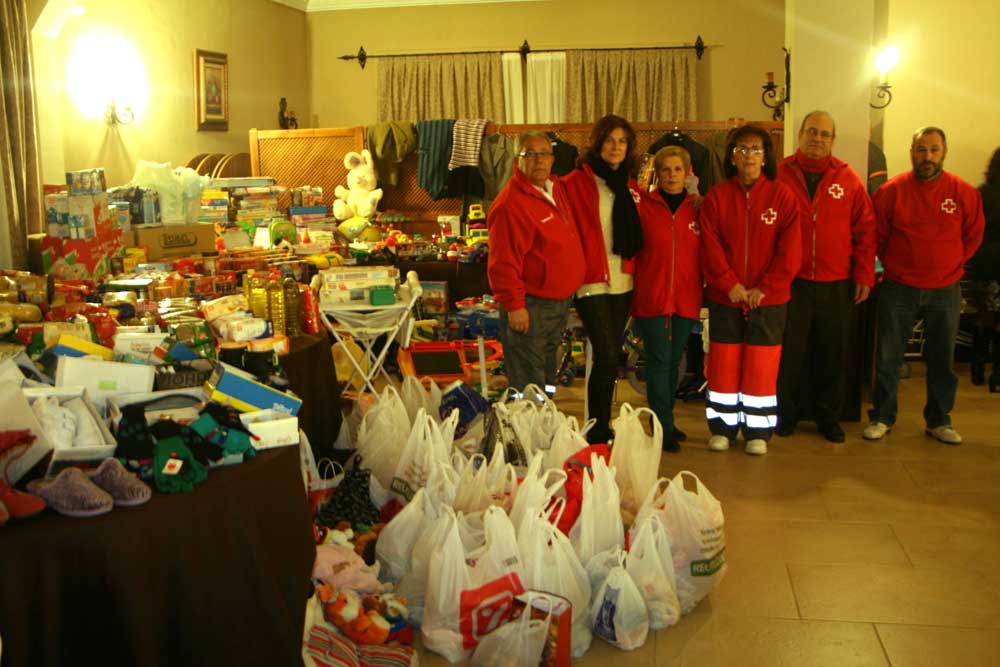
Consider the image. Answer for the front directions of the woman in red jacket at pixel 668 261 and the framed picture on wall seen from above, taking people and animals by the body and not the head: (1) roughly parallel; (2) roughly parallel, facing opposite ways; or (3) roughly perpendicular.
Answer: roughly perpendicular

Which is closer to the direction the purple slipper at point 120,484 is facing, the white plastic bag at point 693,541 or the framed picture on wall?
the white plastic bag

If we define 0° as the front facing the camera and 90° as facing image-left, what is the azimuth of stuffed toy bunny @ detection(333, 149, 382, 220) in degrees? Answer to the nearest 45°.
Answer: approximately 0°

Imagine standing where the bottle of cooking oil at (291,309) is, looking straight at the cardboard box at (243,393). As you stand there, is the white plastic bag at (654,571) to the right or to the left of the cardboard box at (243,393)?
left

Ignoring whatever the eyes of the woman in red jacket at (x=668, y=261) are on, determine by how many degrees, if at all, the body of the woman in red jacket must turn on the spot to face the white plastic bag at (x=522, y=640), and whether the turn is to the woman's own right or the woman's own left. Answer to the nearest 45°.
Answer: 0° — they already face it

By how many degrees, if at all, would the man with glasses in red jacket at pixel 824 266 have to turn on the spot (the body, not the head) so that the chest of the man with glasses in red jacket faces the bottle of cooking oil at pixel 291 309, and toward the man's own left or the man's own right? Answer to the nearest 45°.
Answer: approximately 45° to the man's own right

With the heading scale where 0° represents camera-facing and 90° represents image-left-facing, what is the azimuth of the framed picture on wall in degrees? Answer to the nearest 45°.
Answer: approximately 315°

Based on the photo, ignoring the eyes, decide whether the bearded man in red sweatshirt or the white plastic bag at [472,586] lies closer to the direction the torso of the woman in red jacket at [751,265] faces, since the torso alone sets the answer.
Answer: the white plastic bag
